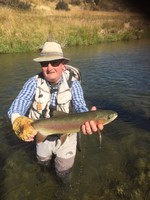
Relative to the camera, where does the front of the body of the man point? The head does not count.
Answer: toward the camera
